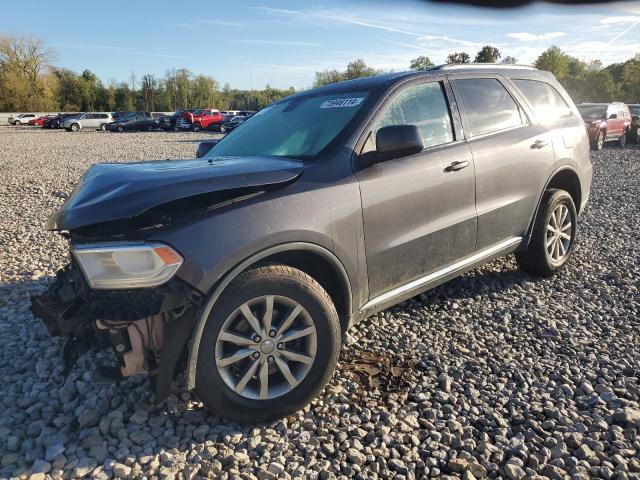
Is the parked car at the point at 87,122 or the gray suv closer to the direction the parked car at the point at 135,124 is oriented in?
the parked car

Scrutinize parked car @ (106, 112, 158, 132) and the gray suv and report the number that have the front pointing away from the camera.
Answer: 0

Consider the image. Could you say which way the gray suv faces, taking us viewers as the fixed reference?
facing the viewer and to the left of the viewer

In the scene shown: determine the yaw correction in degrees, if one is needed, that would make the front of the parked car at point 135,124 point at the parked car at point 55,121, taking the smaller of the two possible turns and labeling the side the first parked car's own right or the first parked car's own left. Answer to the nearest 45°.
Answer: approximately 45° to the first parked car's own right

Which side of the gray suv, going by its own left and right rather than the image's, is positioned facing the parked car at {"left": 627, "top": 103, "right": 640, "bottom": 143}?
back

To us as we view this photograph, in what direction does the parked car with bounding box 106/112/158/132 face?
facing to the left of the viewer

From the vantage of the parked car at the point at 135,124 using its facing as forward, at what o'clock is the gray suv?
The gray suv is roughly at 9 o'clock from the parked car.

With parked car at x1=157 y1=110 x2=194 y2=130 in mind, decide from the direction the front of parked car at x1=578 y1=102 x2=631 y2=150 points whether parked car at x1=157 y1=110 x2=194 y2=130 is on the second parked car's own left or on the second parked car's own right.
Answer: on the second parked car's own right

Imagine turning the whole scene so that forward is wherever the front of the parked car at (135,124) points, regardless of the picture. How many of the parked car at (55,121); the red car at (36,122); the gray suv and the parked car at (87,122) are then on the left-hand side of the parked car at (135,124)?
1

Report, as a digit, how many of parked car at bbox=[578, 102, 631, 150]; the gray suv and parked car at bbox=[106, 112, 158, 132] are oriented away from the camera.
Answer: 0

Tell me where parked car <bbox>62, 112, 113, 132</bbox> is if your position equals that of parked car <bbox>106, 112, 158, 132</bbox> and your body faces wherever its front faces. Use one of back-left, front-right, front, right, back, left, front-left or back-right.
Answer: front-right
